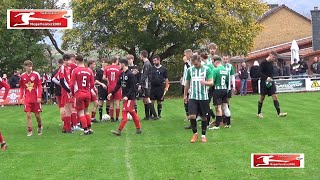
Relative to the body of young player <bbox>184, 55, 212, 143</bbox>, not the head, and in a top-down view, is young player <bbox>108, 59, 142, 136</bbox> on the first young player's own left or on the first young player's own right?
on the first young player's own right

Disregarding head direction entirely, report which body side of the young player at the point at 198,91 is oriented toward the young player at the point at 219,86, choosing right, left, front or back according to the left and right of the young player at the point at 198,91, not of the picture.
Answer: back

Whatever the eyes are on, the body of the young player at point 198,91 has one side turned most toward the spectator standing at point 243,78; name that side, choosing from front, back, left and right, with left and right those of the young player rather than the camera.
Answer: back
